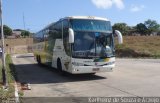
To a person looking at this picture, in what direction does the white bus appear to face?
facing the viewer and to the right of the viewer
